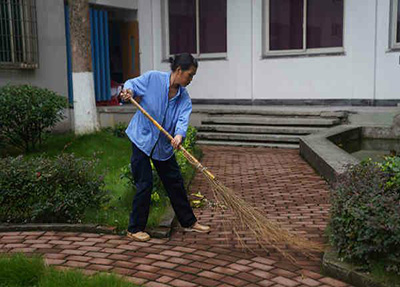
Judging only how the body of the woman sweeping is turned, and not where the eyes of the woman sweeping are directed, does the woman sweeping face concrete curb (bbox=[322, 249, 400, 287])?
yes

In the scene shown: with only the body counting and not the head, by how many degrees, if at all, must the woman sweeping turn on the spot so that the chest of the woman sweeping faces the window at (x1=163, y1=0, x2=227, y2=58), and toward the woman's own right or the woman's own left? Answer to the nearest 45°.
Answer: approximately 135° to the woman's own left

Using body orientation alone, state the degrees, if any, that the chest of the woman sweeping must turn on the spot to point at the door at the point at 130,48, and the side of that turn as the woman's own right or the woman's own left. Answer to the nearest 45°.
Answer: approximately 135° to the woman's own left

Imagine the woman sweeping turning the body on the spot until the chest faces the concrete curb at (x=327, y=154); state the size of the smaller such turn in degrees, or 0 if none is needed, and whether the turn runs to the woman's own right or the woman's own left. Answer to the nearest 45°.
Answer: approximately 90° to the woman's own left

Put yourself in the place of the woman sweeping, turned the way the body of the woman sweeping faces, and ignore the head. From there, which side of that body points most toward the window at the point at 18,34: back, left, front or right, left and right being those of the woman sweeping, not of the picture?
back

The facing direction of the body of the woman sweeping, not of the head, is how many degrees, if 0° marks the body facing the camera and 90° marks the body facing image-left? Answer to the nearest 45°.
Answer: approximately 315°

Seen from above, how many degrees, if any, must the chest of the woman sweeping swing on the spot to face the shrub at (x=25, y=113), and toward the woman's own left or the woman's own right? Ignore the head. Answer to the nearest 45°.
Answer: approximately 180°

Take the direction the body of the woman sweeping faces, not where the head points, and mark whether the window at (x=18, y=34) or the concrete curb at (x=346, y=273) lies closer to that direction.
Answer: the concrete curb
